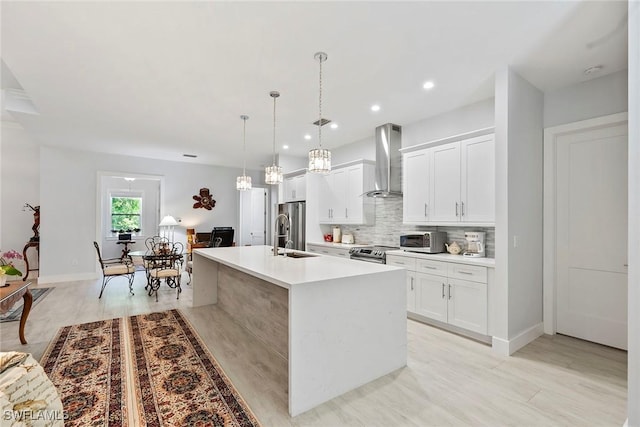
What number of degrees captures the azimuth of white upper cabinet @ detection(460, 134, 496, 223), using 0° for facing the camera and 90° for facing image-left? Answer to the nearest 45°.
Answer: approximately 45°

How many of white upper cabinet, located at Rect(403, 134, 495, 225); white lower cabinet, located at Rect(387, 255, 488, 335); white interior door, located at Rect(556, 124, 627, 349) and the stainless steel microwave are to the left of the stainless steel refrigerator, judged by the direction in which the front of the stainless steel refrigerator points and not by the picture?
4

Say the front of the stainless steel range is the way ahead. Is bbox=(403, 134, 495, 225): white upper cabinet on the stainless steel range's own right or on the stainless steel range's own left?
on the stainless steel range's own left

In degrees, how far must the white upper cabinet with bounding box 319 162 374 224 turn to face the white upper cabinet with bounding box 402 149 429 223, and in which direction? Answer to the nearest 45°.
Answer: approximately 90° to its left

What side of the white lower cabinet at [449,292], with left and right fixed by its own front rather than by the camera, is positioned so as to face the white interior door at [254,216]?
right
